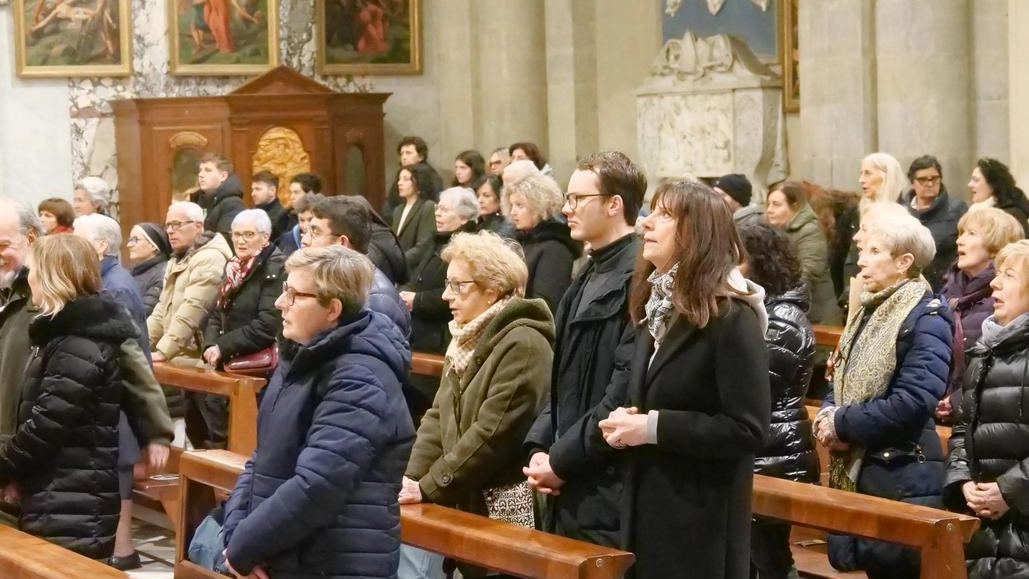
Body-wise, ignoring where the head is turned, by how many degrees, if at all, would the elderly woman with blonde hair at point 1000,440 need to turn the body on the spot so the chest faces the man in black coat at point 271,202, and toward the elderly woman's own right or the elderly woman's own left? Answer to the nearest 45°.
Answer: approximately 90° to the elderly woman's own right

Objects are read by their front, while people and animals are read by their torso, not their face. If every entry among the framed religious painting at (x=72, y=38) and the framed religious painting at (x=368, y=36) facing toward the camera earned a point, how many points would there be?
2

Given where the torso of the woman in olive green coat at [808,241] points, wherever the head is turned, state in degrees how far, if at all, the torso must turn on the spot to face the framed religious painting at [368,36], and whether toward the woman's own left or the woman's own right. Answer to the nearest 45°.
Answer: approximately 45° to the woman's own right

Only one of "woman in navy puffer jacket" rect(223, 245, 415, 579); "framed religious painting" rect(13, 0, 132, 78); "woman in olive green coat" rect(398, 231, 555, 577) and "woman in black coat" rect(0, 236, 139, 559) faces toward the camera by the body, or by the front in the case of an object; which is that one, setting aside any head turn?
the framed religious painting

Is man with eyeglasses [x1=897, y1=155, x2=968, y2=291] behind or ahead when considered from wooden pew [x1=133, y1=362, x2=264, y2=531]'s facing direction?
behind

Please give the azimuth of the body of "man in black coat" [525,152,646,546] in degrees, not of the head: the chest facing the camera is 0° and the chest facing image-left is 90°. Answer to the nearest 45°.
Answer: approximately 90°

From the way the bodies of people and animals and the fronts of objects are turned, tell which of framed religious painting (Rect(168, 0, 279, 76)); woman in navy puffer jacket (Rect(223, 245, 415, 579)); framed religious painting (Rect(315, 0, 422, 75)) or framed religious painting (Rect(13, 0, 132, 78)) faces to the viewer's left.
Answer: the woman in navy puffer jacket

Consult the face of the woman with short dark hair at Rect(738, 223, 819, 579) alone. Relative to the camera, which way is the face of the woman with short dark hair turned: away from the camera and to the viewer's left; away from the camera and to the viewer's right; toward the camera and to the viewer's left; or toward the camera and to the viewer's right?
away from the camera and to the viewer's left

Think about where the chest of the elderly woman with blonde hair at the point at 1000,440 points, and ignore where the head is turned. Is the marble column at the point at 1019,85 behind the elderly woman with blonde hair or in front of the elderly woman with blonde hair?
behind

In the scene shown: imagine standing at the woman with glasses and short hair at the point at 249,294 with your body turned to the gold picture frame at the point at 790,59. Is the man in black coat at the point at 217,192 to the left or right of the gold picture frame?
left

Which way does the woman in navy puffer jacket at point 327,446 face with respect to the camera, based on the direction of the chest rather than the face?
to the viewer's left

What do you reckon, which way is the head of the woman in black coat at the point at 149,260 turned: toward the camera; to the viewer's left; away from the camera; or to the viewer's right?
to the viewer's left

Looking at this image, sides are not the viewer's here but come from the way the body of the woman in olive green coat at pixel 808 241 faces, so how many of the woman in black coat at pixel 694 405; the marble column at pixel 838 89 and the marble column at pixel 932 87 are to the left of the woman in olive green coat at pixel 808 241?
1

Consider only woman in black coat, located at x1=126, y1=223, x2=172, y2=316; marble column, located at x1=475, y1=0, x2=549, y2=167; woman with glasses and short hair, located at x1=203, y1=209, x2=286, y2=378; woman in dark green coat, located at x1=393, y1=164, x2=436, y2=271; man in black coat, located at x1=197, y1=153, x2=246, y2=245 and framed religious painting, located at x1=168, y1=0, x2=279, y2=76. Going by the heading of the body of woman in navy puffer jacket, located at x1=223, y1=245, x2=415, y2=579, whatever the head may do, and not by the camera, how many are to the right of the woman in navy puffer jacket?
6

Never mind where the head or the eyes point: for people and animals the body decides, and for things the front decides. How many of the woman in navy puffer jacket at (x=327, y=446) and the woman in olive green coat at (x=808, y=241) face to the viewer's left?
2

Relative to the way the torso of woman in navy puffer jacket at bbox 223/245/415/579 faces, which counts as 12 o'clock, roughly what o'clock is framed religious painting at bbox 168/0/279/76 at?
The framed religious painting is roughly at 3 o'clock from the woman in navy puffer jacket.
